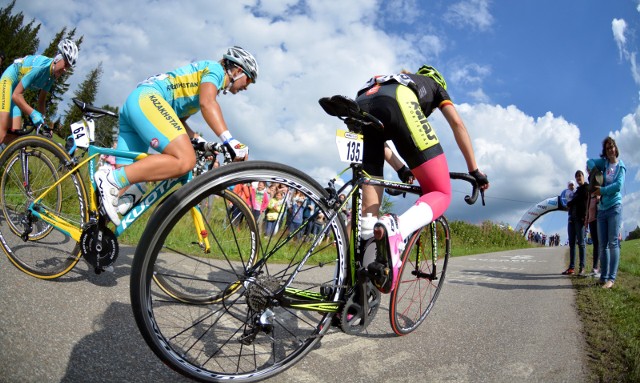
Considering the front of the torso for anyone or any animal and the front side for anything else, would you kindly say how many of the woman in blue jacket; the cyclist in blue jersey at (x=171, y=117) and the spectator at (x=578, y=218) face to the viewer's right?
1

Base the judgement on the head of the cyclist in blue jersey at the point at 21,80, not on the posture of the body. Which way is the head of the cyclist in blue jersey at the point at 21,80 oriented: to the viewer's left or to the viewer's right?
to the viewer's right

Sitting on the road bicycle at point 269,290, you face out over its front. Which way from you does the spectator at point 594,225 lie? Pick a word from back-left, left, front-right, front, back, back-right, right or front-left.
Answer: front

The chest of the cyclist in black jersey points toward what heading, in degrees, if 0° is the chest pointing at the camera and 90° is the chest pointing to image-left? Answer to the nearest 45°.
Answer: approximately 225°

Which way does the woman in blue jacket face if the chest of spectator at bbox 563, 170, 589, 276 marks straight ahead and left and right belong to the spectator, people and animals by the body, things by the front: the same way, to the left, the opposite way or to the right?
the same way

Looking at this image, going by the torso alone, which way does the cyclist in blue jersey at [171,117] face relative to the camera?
to the viewer's right

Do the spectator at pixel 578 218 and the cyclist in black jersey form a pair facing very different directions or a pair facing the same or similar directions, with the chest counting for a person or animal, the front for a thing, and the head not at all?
very different directions

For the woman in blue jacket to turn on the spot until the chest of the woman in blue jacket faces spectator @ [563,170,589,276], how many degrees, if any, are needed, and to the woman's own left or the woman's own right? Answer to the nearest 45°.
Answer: approximately 135° to the woman's own right

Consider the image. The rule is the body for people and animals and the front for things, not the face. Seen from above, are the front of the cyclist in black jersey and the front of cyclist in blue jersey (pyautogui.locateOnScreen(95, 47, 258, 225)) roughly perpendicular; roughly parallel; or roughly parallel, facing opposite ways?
roughly parallel

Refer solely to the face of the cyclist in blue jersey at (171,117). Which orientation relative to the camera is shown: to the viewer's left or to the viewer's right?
to the viewer's right

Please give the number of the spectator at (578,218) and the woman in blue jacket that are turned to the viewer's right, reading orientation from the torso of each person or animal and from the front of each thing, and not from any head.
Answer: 0

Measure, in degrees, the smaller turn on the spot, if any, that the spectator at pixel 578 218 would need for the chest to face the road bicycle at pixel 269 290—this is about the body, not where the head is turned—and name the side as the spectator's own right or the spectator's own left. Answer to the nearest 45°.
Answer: approximately 45° to the spectator's own left

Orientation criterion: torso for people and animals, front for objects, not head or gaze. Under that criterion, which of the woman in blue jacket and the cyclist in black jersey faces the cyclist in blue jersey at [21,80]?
the woman in blue jacket

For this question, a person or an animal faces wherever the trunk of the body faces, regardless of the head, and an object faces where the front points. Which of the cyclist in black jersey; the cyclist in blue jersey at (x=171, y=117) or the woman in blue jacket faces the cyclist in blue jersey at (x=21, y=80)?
the woman in blue jacket

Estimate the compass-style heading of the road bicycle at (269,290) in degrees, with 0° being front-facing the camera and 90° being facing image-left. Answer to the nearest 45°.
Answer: approximately 225°

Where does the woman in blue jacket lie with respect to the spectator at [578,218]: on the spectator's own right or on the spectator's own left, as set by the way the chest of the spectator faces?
on the spectator's own left

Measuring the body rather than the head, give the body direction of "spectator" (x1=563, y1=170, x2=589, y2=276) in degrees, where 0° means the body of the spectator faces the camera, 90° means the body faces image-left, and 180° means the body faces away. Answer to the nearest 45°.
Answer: approximately 45°
